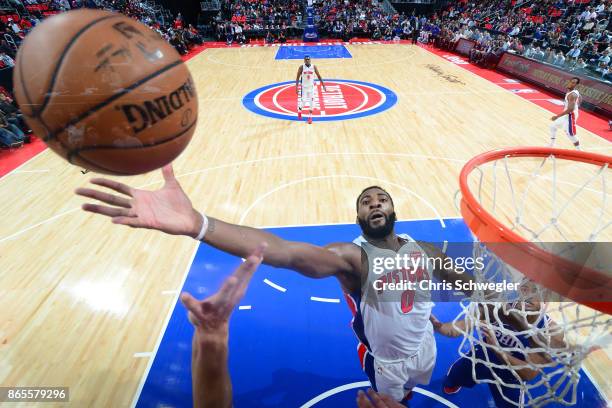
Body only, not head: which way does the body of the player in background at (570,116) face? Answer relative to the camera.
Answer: to the viewer's left

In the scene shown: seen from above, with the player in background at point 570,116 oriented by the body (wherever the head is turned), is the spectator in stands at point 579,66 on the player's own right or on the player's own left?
on the player's own right

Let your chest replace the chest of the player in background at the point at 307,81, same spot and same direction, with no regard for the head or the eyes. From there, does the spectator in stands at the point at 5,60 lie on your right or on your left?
on your right

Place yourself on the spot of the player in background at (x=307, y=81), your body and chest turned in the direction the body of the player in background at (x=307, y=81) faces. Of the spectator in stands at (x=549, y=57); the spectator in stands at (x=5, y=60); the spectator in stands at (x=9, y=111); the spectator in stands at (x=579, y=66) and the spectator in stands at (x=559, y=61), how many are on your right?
2

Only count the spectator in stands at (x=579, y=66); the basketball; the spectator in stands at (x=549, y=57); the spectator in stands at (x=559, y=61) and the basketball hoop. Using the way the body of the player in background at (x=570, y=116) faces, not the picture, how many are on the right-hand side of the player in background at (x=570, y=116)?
3

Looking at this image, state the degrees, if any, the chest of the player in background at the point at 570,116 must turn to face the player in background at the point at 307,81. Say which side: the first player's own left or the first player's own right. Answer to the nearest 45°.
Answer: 0° — they already face them

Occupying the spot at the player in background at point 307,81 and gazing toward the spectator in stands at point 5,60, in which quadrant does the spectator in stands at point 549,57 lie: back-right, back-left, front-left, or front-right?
back-right

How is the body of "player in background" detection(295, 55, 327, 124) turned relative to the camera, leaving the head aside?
toward the camera

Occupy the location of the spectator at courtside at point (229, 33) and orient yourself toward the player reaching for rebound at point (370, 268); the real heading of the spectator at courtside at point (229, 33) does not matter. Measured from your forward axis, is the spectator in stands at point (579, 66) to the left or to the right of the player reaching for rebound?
left

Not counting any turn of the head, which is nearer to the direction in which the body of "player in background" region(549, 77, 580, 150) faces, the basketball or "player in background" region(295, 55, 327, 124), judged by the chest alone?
the player in background

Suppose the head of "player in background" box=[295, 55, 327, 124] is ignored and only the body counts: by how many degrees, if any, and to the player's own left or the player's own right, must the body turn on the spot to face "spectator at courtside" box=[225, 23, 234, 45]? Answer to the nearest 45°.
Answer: approximately 180°

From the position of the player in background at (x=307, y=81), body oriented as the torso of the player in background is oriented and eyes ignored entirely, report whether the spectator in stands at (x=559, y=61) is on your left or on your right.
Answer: on your left

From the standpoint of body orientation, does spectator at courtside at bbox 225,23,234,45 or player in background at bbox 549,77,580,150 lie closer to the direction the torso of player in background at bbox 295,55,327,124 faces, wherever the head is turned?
the player in background
